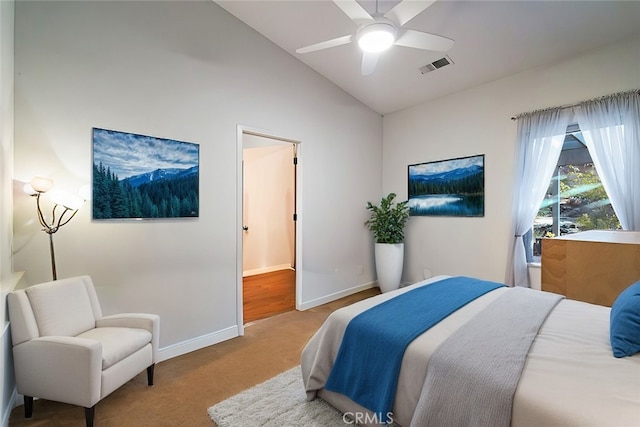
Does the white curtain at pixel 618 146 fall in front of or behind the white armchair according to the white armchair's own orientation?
in front

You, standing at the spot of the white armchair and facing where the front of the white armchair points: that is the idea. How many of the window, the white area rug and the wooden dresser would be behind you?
0

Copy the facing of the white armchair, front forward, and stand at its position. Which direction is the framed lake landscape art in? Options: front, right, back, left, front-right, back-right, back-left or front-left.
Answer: front-left

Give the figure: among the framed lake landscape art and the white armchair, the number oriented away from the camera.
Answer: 0

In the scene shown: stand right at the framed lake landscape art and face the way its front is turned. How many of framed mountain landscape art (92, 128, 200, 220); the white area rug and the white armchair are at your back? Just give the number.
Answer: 0

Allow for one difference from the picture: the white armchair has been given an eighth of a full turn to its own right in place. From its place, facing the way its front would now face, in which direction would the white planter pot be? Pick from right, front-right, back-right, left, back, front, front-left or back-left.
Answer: left

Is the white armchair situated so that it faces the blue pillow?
yes

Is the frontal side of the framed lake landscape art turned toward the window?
no

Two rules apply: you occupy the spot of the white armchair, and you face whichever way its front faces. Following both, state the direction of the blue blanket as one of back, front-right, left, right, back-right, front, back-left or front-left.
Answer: front

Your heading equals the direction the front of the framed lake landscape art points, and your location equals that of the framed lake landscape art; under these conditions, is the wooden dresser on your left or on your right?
on your left

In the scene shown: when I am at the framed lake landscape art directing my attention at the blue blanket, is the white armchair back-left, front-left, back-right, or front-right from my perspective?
front-right

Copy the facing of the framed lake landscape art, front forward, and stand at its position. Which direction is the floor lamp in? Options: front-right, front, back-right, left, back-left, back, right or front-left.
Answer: front

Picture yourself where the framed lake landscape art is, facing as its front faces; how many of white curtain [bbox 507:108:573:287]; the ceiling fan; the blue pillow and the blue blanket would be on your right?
0

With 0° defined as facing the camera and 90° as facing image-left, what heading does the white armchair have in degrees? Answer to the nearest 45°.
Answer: approximately 315°

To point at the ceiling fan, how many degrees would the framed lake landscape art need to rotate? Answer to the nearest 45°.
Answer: approximately 45° to its left

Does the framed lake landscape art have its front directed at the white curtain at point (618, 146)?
no

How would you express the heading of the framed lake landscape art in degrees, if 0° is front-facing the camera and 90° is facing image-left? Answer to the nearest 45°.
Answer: approximately 45°
